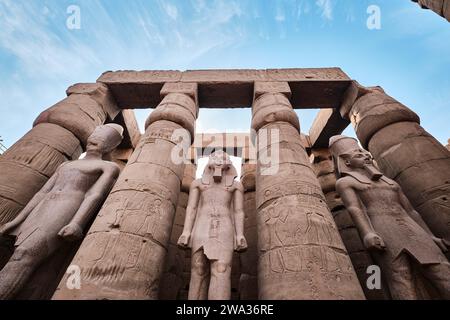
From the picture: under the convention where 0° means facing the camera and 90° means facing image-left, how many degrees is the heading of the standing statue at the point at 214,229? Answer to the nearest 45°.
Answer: approximately 0°

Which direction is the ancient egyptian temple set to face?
toward the camera

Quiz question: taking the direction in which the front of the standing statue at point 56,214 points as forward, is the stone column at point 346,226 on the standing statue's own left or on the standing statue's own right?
on the standing statue's own left

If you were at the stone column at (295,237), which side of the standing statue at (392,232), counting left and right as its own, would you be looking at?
right

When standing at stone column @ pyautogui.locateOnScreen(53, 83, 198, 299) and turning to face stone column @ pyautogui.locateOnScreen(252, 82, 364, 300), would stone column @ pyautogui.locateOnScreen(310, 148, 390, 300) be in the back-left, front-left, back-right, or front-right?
front-left

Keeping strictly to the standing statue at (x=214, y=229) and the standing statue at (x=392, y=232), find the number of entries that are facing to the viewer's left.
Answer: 0

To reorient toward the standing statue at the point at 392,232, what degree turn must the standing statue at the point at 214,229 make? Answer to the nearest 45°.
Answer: approximately 90° to its left

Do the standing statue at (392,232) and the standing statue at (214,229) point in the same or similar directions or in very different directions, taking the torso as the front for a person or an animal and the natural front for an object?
same or similar directions
